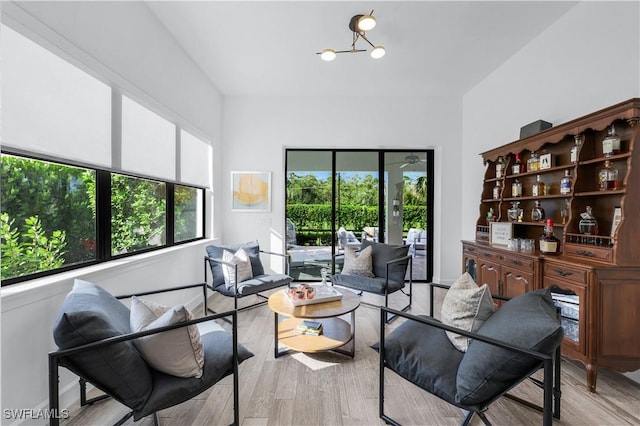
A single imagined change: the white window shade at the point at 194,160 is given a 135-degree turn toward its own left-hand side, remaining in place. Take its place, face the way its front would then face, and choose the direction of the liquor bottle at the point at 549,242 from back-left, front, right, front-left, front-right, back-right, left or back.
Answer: back-right

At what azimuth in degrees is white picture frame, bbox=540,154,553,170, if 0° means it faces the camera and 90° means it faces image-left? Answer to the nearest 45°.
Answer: approximately 45°

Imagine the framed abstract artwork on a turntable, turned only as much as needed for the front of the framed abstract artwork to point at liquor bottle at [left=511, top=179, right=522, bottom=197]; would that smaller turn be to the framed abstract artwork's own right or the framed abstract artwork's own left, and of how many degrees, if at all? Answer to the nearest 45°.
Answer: approximately 45° to the framed abstract artwork's own left

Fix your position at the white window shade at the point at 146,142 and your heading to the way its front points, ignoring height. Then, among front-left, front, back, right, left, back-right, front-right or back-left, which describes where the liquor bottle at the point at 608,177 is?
front

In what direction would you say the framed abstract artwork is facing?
toward the camera

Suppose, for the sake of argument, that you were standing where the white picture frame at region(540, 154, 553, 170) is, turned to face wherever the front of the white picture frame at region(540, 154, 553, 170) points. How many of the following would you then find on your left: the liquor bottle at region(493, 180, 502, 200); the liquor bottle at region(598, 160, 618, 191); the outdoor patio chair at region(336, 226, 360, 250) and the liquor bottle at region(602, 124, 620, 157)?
2

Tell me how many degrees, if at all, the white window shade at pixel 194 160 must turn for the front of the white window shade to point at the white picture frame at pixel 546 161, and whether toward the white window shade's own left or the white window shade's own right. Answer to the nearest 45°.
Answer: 0° — it already faces it

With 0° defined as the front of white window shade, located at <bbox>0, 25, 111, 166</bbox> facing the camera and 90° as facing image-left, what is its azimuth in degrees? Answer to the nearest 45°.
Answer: approximately 315°

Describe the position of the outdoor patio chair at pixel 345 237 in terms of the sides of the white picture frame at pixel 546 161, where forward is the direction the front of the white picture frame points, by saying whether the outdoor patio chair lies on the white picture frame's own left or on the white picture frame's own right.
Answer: on the white picture frame's own right

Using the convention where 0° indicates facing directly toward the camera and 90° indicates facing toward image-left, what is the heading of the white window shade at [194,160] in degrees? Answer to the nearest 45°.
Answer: approximately 315°

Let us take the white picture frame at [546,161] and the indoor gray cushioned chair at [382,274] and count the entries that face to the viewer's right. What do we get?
0

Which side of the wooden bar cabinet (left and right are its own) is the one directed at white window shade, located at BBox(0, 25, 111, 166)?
front

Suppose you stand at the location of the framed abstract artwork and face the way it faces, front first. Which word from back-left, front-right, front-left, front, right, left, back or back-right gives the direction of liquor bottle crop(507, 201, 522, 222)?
front-left

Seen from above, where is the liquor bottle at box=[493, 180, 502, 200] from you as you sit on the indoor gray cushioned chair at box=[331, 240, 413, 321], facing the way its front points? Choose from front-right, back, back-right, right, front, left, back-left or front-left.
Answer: back-left

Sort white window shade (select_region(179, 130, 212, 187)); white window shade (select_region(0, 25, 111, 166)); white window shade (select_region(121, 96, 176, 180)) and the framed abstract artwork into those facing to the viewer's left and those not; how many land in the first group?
0

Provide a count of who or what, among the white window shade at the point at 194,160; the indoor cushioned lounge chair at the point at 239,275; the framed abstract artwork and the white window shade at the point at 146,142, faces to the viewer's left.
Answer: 0

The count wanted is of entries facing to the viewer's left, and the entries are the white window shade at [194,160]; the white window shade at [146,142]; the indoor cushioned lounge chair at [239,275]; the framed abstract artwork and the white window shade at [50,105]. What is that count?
0

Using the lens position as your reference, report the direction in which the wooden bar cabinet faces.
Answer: facing the viewer and to the left of the viewer
